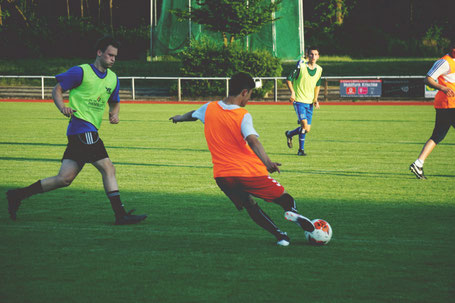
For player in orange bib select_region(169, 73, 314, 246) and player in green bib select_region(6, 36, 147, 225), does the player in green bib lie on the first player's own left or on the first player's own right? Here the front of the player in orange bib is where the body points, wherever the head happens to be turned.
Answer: on the first player's own left

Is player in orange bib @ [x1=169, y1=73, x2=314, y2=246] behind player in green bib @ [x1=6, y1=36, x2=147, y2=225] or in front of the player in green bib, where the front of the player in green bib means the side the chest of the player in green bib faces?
in front

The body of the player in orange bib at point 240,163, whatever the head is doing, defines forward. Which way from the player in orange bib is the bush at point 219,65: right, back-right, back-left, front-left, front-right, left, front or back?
front-left

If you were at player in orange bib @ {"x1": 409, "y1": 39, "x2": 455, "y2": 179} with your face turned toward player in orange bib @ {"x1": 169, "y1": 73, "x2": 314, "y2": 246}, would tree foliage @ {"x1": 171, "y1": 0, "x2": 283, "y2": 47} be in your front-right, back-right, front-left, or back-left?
back-right

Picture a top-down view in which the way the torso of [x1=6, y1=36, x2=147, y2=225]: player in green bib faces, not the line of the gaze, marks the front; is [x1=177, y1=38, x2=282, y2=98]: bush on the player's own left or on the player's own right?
on the player's own left

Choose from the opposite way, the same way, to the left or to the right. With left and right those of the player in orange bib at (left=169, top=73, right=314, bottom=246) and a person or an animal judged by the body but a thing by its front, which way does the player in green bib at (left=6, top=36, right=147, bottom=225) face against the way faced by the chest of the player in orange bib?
to the right

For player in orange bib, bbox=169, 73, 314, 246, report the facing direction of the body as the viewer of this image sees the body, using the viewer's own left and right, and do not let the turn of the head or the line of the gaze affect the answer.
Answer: facing away from the viewer and to the right of the viewer

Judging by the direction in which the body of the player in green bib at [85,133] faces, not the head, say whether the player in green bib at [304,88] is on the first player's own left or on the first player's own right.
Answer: on the first player's own left

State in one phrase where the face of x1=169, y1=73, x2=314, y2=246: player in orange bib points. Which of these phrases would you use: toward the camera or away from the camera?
away from the camera

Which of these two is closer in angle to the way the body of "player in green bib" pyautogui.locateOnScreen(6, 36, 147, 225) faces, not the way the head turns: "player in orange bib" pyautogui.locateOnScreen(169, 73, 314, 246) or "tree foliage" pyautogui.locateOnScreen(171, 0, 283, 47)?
the player in orange bib

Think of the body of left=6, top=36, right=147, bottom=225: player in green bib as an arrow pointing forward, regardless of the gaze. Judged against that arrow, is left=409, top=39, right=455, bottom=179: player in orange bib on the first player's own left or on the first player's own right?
on the first player's own left
